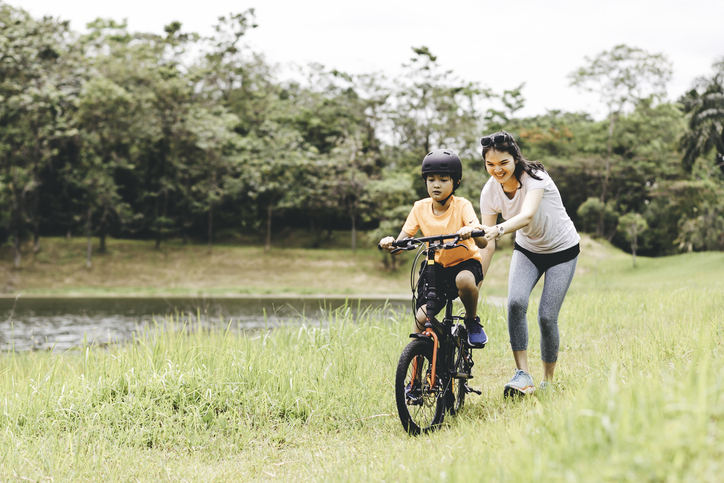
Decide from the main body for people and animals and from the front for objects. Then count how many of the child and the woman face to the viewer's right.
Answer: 0

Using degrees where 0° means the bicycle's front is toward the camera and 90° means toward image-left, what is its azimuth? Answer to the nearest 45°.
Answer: approximately 45°

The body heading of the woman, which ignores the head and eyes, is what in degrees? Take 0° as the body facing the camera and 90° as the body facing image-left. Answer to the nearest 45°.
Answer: approximately 45°

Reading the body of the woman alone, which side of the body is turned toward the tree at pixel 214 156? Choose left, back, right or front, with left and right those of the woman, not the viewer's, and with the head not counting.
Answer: right
